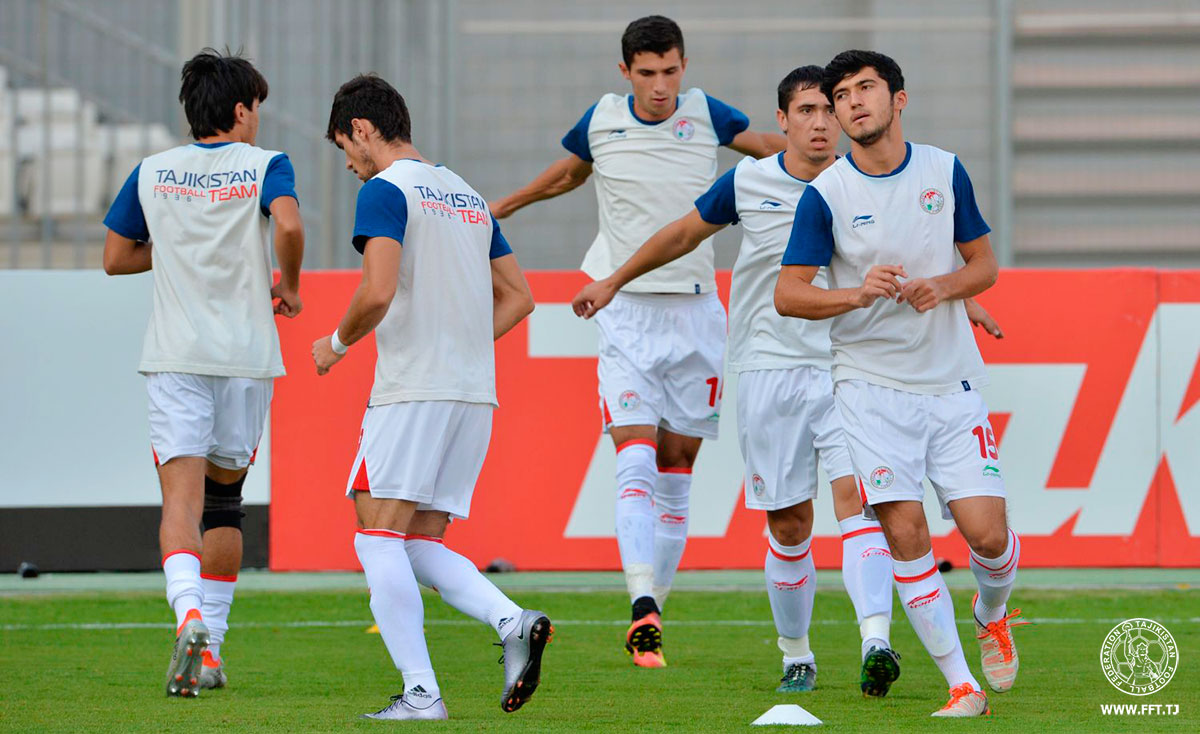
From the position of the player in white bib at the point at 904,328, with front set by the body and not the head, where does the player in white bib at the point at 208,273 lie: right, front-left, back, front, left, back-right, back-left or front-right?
right

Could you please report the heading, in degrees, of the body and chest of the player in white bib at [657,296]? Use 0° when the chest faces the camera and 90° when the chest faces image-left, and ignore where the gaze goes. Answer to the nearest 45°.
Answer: approximately 0°

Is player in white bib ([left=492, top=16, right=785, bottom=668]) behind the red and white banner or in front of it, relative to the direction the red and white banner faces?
in front

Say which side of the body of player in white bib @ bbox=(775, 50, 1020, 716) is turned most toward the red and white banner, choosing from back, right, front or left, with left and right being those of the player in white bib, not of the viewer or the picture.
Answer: back

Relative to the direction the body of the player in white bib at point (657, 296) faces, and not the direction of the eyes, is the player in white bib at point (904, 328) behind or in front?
in front

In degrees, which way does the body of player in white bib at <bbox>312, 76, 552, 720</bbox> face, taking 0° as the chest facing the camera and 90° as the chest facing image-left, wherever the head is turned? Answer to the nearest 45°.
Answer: approximately 135°

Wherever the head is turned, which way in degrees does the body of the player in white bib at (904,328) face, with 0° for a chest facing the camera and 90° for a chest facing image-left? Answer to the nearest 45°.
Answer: approximately 0°

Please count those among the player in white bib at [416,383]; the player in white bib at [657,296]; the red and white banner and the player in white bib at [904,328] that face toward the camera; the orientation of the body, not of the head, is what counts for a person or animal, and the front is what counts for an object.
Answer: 3

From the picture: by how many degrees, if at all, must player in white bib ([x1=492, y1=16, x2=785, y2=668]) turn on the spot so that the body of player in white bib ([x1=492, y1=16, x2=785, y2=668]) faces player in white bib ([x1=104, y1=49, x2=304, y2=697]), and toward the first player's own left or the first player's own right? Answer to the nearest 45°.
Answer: approximately 45° to the first player's own right
